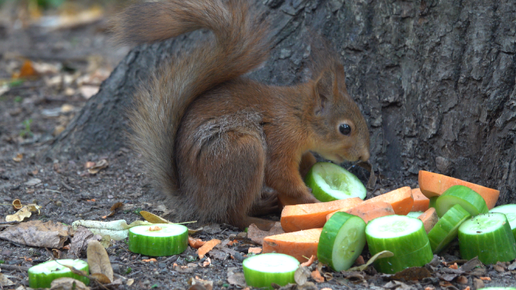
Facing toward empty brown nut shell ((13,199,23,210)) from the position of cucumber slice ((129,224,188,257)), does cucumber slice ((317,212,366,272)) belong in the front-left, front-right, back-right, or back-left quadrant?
back-right

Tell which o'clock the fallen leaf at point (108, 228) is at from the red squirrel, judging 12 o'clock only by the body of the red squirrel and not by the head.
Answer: The fallen leaf is roughly at 5 o'clock from the red squirrel.

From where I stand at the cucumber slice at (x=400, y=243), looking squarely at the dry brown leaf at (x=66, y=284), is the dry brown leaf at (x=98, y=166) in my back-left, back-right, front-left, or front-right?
front-right

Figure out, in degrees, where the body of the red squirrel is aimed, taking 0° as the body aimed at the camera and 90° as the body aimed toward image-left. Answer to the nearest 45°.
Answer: approximately 270°

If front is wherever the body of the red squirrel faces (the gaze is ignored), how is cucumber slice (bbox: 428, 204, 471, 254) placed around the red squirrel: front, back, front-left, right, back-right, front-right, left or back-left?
front-right

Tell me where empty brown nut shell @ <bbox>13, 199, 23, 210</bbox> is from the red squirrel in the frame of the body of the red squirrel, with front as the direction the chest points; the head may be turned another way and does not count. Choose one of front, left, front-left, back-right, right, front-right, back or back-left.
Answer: back

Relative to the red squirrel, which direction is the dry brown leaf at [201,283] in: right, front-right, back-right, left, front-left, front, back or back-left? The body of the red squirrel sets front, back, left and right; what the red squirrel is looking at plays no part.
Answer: right

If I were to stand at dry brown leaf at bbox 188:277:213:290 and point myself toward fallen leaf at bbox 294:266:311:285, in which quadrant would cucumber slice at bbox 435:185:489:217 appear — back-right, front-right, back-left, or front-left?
front-left

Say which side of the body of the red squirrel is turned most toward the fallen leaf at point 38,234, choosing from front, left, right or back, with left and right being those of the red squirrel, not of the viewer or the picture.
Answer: back

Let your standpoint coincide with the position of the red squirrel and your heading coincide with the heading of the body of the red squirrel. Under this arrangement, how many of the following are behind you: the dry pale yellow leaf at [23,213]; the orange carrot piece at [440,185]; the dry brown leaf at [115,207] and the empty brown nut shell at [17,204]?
3

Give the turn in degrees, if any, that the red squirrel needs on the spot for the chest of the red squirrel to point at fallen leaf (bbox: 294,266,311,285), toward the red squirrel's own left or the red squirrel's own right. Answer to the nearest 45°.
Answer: approximately 90° to the red squirrel's own right

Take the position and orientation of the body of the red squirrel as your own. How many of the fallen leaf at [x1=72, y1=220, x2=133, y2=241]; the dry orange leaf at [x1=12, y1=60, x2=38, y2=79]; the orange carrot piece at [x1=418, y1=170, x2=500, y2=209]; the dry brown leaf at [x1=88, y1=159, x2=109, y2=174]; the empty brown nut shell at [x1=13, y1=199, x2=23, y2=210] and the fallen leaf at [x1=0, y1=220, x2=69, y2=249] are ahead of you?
1

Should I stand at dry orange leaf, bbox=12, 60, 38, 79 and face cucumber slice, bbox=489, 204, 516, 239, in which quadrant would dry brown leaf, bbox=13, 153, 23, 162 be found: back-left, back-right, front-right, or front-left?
front-right

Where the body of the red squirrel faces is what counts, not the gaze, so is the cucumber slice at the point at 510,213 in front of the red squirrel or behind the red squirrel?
in front
